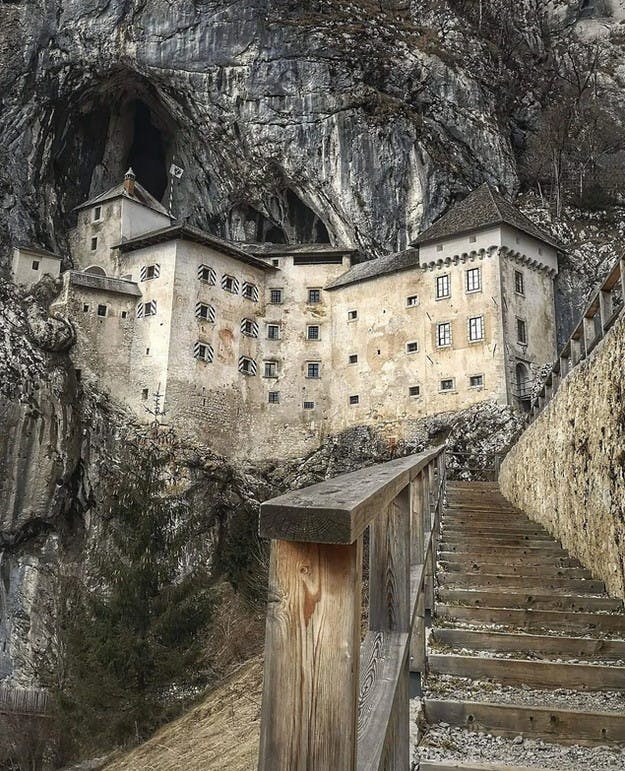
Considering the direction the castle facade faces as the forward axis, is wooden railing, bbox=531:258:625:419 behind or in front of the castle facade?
in front

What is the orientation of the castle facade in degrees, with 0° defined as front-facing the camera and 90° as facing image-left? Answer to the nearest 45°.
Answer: approximately 0°

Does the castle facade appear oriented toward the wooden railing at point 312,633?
yes

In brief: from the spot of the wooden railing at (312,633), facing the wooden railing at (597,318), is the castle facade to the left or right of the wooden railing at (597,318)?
left
